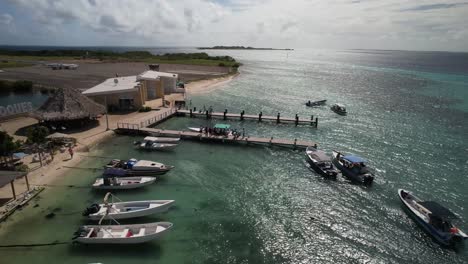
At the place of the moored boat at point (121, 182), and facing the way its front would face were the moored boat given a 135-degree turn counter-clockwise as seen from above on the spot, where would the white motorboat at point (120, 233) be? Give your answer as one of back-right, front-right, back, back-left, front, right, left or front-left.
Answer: back-left

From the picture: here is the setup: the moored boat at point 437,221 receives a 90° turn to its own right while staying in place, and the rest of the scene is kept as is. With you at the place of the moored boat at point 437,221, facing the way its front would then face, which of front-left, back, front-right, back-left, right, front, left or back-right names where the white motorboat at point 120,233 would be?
back

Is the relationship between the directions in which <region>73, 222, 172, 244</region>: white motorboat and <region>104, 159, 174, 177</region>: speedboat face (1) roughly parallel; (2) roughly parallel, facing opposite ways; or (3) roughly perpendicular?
roughly parallel

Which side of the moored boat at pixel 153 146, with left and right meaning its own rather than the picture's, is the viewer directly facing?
right

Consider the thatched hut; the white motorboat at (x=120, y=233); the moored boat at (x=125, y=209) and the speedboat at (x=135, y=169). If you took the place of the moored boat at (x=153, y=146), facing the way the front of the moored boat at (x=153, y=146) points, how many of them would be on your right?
3

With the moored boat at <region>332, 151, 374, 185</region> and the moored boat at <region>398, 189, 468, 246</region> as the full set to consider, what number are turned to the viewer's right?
0

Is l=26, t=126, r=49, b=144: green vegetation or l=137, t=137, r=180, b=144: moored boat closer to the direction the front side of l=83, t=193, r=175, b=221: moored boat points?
the moored boat

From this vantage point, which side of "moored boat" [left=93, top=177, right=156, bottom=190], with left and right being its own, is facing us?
right

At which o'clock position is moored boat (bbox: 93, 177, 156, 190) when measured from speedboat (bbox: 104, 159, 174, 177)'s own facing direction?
The moored boat is roughly at 4 o'clock from the speedboat.

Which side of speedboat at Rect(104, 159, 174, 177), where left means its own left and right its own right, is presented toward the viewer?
right

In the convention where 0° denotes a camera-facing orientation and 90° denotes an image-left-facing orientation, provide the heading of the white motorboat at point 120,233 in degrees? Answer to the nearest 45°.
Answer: approximately 270°

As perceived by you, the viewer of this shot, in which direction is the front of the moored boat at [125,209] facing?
facing to the right of the viewer

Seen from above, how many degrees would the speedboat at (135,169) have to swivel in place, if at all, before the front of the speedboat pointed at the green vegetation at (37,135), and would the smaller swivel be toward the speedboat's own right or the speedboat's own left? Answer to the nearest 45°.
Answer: approximately 135° to the speedboat's own left
